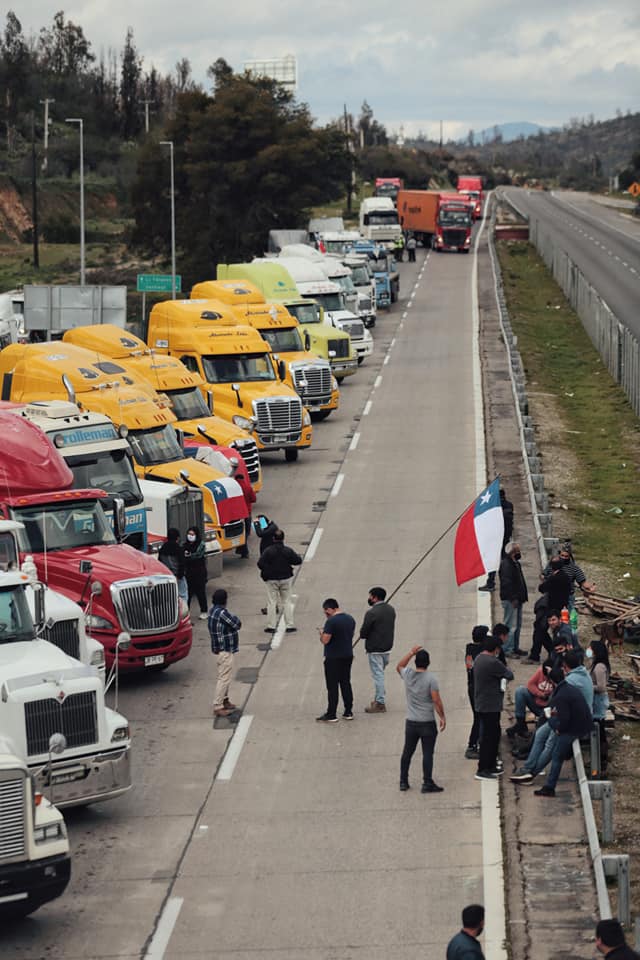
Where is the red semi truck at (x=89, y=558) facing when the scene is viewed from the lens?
facing the viewer and to the right of the viewer

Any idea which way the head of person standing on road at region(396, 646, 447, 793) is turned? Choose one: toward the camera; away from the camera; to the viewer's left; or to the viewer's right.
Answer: away from the camera

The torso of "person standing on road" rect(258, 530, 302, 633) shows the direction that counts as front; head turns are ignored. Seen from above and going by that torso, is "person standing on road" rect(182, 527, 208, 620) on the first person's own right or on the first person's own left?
on the first person's own left

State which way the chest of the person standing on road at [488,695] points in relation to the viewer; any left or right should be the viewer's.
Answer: facing away from the viewer and to the right of the viewer

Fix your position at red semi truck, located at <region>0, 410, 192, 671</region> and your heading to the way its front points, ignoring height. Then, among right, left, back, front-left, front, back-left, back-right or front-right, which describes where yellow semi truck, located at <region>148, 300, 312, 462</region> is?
back-left

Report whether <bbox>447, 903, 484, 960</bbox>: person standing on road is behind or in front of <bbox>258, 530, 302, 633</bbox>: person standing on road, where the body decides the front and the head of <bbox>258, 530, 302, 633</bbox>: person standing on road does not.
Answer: behind

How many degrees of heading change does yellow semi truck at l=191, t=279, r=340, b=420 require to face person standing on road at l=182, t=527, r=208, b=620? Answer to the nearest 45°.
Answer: approximately 45° to its right

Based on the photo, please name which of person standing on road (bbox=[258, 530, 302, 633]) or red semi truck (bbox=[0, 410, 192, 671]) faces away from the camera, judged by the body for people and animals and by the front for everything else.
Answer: the person standing on road

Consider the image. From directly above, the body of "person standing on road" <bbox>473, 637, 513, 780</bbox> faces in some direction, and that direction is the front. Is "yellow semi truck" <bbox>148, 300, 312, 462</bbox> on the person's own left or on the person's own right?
on the person's own left

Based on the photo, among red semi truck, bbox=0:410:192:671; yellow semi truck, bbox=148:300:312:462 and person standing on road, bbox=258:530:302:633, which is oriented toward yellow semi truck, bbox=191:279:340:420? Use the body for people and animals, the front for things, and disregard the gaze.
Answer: the person standing on road

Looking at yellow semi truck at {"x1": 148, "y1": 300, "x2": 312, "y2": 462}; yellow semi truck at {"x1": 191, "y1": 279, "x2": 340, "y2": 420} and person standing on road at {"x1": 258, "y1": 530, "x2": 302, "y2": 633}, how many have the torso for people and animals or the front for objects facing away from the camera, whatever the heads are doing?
1

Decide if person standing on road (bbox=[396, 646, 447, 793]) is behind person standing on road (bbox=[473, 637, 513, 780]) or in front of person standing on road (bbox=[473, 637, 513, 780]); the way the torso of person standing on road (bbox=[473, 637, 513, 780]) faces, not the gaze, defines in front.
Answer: behind
